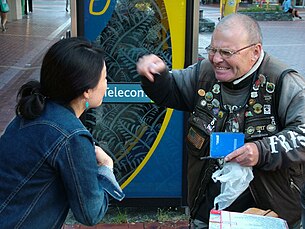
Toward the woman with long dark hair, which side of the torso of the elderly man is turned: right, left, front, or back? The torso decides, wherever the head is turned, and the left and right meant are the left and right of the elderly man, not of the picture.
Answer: front

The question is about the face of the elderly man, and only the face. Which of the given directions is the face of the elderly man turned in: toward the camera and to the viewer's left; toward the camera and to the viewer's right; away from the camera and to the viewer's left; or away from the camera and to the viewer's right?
toward the camera and to the viewer's left

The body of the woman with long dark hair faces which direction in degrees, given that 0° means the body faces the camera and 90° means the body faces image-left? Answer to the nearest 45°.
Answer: approximately 225°

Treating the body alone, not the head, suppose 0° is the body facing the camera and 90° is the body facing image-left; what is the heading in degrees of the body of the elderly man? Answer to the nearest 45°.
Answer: approximately 45°

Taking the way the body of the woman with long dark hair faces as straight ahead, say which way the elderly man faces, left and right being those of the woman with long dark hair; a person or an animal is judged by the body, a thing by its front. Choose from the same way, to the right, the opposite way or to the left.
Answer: the opposite way

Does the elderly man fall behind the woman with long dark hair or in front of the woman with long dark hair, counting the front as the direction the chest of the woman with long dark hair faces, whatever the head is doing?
in front
